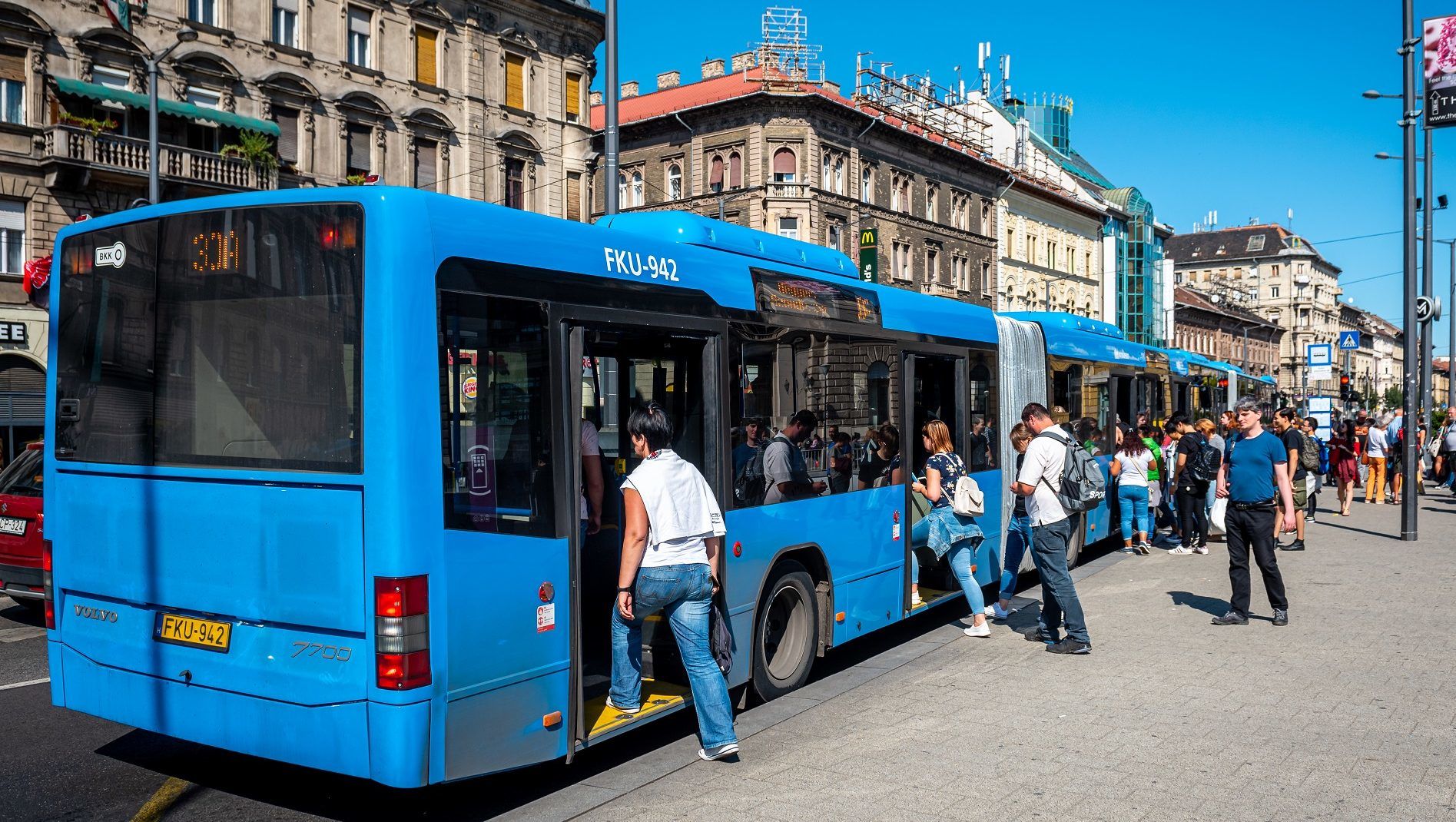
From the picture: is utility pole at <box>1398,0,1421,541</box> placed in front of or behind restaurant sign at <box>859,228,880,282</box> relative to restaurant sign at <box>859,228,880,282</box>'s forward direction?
in front

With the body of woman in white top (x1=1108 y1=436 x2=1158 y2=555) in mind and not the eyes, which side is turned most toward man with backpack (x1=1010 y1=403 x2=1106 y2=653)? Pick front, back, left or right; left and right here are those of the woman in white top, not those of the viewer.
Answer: back

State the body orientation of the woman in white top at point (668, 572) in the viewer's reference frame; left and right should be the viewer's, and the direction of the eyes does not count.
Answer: facing away from the viewer and to the left of the viewer

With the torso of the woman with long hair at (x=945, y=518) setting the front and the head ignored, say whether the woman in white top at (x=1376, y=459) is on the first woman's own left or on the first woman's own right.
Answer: on the first woman's own right

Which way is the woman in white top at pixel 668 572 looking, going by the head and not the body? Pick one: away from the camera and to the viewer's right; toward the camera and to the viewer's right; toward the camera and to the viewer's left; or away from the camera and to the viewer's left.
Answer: away from the camera and to the viewer's left

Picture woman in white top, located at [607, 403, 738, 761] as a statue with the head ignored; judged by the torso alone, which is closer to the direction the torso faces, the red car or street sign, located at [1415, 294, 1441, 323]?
the red car

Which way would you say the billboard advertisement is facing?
toward the camera

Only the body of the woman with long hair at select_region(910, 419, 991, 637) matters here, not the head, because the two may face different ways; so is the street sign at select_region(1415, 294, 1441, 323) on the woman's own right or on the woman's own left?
on the woman's own right

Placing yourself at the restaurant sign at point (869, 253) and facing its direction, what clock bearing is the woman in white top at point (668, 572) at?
The woman in white top is roughly at 12 o'clock from the restaurant sign.

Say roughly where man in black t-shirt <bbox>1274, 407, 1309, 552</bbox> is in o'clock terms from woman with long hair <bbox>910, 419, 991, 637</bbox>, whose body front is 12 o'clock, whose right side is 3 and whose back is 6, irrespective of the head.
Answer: The man in black t-shirt is roughly at 4 o'clock from the woman with long hair.

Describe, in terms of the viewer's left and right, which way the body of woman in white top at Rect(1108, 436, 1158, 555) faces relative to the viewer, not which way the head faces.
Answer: facing away from the viewer

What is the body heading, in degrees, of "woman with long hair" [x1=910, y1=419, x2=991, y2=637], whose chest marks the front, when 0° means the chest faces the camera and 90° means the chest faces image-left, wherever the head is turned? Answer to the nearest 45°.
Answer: approximately 90°

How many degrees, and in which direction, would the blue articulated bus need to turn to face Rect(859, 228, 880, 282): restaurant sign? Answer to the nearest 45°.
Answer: approximately 45° to its left

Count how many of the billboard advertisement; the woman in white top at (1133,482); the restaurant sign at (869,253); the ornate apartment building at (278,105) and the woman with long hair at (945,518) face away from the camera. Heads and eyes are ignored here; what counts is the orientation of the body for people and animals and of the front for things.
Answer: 1

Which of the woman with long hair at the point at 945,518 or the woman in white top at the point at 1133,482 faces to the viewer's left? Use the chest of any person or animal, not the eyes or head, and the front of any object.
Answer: the woman with long hair

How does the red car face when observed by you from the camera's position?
facing away from the viewer and to the right of the viewer

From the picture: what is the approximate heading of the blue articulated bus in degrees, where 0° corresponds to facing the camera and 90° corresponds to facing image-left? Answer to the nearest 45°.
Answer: approximately 225°

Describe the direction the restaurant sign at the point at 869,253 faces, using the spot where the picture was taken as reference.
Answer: facing the viewer
